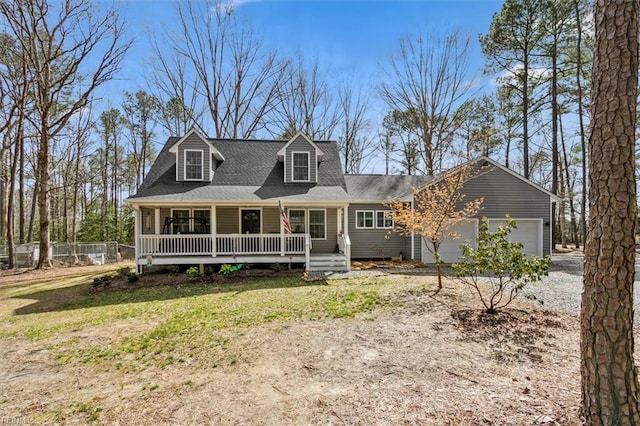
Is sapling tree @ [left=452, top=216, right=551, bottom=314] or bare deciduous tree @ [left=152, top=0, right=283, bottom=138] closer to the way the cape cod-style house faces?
the sapling tree

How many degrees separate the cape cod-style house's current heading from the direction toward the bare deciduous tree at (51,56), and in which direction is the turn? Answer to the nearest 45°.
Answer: approximately 90° to its right

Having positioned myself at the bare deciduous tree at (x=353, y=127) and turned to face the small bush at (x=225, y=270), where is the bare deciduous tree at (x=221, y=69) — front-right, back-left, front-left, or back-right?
front-right

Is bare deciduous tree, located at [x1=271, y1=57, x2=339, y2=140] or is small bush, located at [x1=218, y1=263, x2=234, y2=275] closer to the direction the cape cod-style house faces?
the small bush

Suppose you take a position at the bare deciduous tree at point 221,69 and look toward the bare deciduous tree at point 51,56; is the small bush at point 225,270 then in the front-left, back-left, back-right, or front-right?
front-left

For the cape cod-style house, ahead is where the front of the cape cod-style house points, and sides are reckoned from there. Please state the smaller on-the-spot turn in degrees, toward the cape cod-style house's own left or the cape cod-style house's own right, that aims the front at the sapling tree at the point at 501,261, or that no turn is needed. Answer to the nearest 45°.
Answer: approximately 45° to the cape cod-style house's own left

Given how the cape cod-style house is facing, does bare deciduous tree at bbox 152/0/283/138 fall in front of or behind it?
behind

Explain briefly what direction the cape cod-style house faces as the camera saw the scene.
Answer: facing the viewer

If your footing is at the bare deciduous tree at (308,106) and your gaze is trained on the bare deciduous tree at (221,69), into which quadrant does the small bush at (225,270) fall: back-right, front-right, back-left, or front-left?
front-left

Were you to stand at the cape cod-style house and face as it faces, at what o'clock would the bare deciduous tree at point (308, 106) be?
The bare deciduous tree is roughly at 6 o'clock from the cape cod-style house.

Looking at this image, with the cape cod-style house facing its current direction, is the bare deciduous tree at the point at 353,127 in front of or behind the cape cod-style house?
behind

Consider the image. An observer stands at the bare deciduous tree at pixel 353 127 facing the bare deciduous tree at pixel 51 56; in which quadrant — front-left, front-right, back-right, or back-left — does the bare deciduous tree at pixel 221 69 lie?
front-right

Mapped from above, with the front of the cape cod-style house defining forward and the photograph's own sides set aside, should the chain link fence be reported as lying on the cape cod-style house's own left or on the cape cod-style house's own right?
on the cape cod-style house's own right

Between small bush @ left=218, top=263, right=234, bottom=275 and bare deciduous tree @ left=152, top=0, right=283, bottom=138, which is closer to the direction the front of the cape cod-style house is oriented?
the small bush

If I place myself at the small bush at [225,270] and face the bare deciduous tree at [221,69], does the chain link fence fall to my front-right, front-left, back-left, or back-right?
front-left
